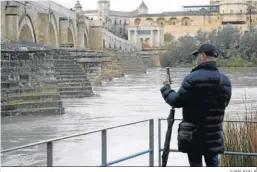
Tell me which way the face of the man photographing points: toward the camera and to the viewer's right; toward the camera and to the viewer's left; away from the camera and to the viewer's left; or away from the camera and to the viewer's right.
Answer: away from the camera and to the viewer's left

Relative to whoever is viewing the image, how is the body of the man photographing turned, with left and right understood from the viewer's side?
facing away from the viewer and to the left of the viewer
